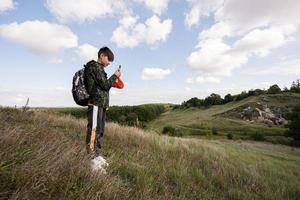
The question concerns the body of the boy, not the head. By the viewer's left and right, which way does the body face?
facing to the right of the viewer
